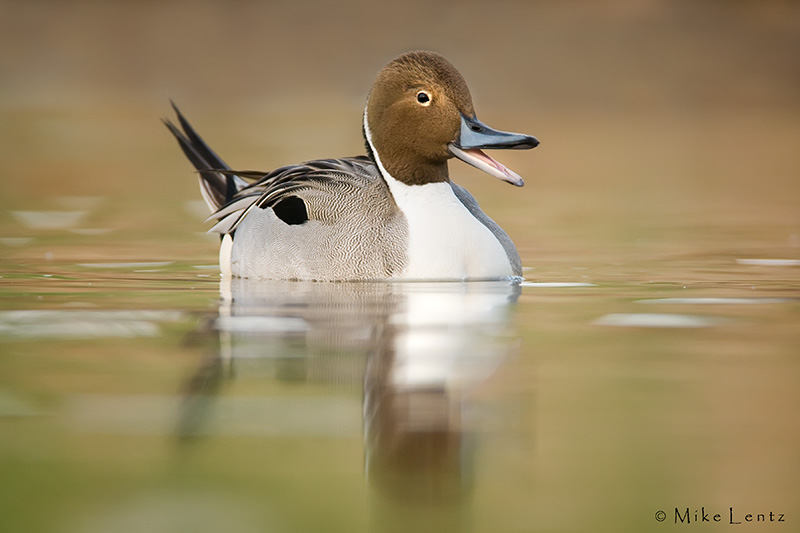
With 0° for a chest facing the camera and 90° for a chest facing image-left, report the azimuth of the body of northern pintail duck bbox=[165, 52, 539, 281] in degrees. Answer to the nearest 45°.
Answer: approximately 315°
